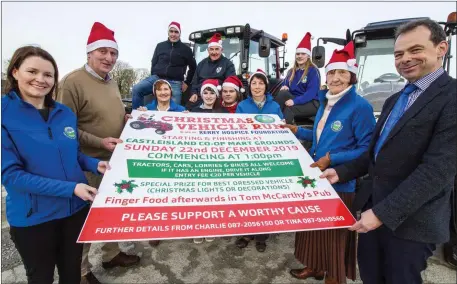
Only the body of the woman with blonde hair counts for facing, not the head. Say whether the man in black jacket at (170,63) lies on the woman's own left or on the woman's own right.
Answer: on the woman's own right

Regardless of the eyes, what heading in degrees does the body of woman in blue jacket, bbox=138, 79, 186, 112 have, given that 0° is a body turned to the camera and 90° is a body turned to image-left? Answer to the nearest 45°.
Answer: approximately 0°

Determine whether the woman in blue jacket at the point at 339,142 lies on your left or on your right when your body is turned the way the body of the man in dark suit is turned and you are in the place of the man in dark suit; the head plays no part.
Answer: on your right

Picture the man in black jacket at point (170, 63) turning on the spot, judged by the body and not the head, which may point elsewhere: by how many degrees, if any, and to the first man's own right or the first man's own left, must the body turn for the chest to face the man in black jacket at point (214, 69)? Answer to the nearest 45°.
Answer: approximately 45° to the first man's own left

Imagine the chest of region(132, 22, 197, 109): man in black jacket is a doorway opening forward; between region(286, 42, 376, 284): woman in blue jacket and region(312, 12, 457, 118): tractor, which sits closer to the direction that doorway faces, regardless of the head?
the woman in blue jacket

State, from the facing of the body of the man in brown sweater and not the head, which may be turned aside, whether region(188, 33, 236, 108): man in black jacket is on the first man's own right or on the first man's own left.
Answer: on the first man's own left
